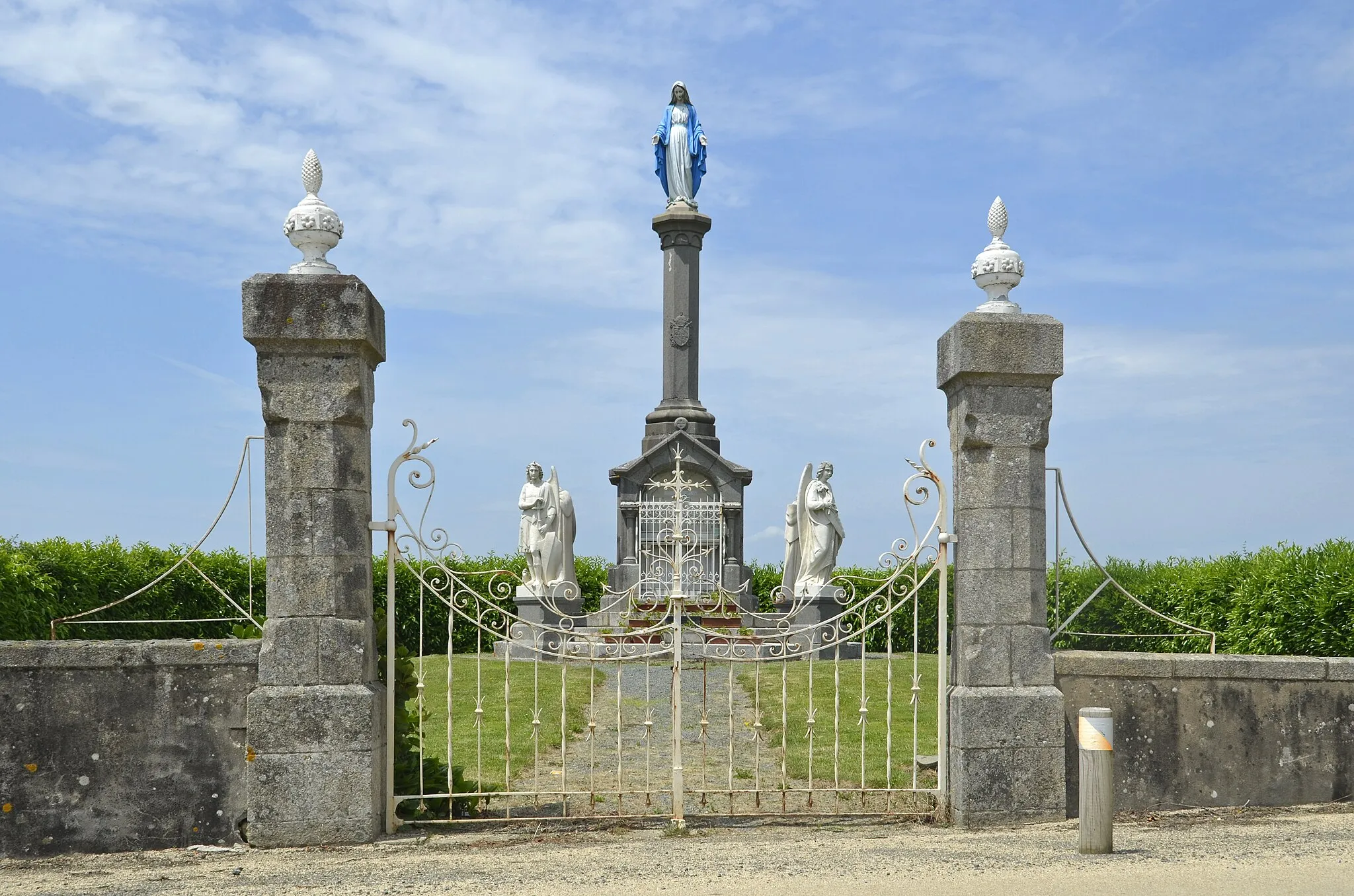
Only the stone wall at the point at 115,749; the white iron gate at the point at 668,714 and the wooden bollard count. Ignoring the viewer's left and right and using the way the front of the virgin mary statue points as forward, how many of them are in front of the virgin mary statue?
3

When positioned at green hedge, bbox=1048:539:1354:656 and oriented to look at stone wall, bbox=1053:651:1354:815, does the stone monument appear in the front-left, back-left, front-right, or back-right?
back-right

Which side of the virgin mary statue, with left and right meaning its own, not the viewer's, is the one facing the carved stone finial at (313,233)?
front

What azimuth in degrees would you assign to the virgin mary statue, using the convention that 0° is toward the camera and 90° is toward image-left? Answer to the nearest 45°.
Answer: approximately 0°

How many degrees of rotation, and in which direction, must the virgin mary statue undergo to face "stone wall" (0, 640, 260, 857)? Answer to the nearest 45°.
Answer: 0° — it already faces it

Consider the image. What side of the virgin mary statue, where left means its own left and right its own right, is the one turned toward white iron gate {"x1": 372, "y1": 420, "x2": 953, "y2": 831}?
front

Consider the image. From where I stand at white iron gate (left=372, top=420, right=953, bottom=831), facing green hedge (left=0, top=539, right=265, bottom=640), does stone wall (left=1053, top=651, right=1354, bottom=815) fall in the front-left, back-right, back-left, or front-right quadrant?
back-right

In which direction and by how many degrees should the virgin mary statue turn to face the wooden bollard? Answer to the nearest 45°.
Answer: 0° — it already faces it

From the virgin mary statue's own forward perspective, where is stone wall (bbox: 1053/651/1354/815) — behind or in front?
in front

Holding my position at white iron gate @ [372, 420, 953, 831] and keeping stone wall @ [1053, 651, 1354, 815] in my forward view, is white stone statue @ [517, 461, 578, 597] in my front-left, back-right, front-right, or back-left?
back-left

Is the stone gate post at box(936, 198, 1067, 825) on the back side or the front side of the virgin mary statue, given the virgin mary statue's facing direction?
on the front side

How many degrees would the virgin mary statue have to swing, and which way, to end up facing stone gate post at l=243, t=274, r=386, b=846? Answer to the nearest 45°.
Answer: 0° — it already faces it
